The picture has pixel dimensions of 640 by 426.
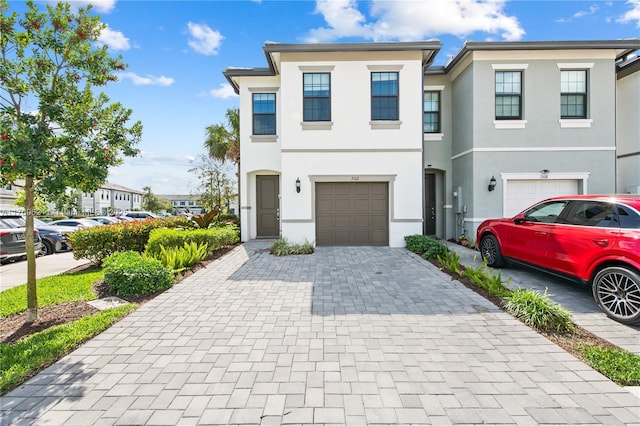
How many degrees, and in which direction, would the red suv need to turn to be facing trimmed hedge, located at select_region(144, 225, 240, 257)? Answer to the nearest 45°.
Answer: approximately 45° to its left

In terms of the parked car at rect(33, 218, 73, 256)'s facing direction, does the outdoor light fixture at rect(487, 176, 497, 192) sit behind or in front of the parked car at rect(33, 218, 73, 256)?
in front

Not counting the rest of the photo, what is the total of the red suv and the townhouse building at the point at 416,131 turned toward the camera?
1

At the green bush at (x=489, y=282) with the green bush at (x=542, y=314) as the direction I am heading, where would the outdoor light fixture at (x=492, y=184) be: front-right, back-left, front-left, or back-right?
back-left

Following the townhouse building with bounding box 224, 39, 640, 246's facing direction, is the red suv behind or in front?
in front

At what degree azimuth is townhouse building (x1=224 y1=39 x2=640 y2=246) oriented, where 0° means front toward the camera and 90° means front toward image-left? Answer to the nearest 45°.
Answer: approximately 0°

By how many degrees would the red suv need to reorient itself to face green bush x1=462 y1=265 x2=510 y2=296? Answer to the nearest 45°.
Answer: approximately 45° to its left

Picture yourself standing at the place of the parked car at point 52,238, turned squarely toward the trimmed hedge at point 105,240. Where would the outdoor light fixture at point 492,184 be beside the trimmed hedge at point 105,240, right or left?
left

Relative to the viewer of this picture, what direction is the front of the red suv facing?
facing away from the viewer and to the left of the viewer

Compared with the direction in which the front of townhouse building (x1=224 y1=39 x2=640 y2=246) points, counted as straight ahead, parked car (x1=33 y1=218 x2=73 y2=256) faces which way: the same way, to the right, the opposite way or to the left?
to the left
